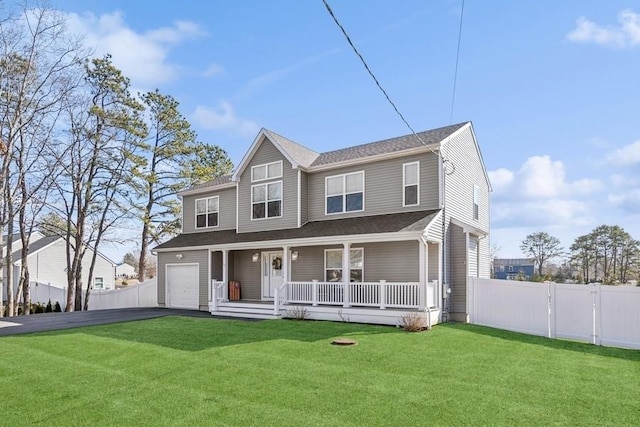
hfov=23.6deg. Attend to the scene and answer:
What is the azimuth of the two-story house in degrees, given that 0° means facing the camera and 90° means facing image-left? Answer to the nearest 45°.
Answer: approximately 45°

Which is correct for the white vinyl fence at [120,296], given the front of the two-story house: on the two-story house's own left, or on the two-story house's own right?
on the two-story house's own right

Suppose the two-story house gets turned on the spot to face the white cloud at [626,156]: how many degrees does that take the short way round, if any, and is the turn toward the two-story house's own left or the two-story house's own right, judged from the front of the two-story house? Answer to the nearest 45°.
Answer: approximately 180°

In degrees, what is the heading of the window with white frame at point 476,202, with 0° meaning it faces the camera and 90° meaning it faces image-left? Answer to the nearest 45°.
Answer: approximately 270°

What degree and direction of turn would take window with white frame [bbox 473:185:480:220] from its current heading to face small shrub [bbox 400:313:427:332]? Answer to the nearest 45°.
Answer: approximately 90° to its right
